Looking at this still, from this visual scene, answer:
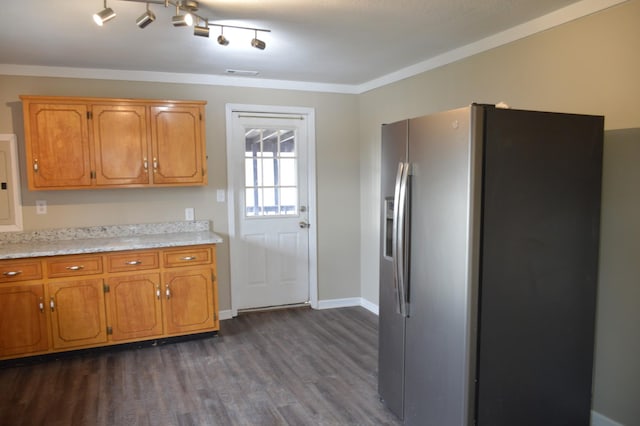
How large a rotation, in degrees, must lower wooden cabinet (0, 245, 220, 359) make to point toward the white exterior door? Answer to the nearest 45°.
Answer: approximately 90° to its left

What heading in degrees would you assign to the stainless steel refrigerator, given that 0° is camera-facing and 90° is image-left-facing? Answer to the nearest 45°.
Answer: approximately 45°

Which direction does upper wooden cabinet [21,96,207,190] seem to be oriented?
toward the camera

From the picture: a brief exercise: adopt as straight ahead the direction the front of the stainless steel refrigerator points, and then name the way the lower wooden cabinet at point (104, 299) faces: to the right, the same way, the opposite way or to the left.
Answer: to the left

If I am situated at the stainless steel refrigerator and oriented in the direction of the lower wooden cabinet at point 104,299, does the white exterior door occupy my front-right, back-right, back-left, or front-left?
front-right

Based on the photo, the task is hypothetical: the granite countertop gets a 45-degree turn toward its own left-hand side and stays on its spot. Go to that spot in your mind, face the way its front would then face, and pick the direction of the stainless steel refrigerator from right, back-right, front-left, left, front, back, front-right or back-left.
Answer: front

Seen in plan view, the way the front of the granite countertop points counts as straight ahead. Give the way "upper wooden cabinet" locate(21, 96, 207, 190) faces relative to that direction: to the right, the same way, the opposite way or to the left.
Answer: the same way

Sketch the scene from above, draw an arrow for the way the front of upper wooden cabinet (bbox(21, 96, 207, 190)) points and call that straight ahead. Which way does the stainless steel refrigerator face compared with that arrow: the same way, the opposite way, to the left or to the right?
to the right

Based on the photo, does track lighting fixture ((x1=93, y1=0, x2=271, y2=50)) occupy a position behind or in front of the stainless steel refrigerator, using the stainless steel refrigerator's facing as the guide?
in front

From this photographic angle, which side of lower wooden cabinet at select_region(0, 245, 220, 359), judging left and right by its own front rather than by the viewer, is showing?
front

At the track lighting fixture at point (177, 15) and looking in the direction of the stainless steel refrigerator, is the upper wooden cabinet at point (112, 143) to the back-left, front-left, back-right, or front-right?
back-left

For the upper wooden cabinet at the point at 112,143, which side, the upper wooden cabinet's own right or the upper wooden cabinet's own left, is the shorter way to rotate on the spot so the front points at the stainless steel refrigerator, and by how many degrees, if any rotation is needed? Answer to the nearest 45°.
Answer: approximately 45° to the upper wooden cabinet's own left

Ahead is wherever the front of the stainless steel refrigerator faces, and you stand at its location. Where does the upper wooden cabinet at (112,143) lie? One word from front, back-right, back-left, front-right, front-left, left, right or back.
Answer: front-right
